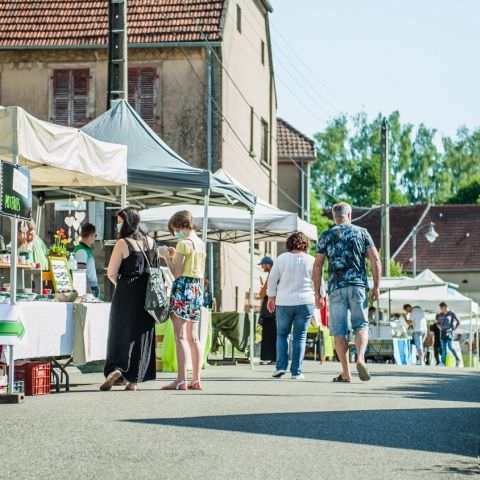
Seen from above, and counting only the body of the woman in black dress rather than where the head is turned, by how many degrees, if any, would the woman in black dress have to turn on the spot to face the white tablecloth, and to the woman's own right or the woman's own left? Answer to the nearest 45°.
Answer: approximately 45° to the woman's own left

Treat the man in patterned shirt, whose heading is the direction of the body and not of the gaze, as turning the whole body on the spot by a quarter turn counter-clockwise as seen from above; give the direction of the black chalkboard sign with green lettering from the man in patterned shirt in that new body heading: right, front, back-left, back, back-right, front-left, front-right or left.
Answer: front-left

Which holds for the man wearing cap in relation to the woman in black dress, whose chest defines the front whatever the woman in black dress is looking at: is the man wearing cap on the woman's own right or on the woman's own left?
on the woman's own right

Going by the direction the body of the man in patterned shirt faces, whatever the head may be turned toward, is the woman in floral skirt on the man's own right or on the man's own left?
on the man's own left

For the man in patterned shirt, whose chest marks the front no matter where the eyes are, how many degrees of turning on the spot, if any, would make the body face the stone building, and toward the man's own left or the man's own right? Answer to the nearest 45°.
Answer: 0° — they already face it

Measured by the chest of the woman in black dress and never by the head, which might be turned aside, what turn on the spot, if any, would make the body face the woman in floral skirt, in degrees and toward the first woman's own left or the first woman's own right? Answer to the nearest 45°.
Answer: approximately 135° to the first woman's own right

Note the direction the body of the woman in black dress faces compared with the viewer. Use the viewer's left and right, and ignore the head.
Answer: facing away from the viewer and to the left of the viewer

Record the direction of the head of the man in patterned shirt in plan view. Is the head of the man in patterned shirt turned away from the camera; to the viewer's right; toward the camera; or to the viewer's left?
away from the camera

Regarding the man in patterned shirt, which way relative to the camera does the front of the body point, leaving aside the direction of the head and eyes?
away from the camera

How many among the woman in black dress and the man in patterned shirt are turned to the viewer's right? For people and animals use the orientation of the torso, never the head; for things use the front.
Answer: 0

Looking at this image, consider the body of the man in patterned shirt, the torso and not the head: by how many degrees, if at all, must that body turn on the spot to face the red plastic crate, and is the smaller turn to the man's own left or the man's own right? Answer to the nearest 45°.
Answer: approximately 135° to the man's own left
